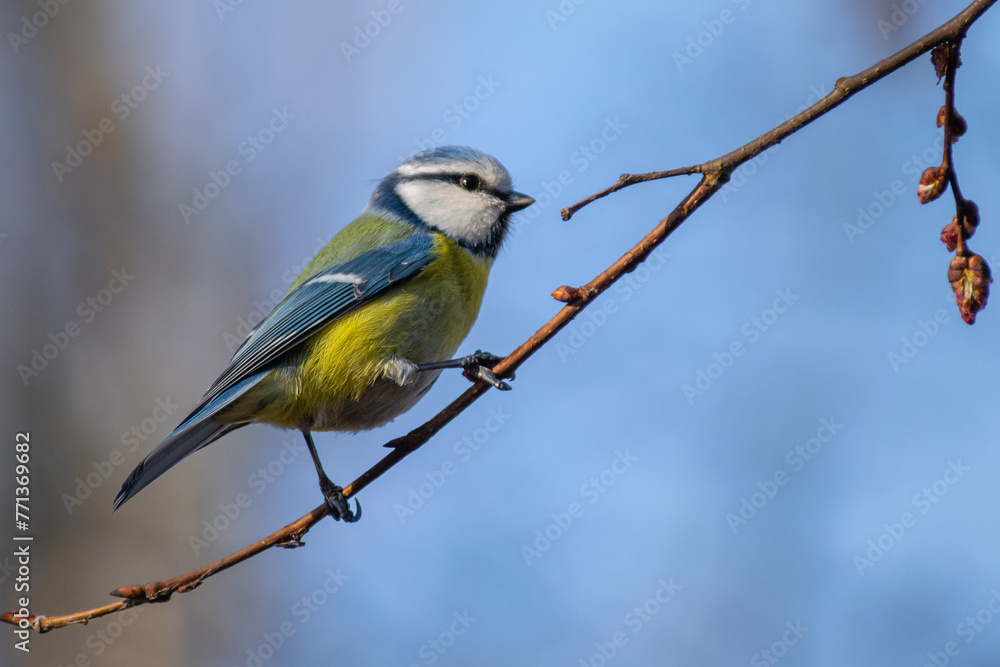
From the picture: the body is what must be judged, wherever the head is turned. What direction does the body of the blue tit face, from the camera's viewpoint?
to the viewer's right
